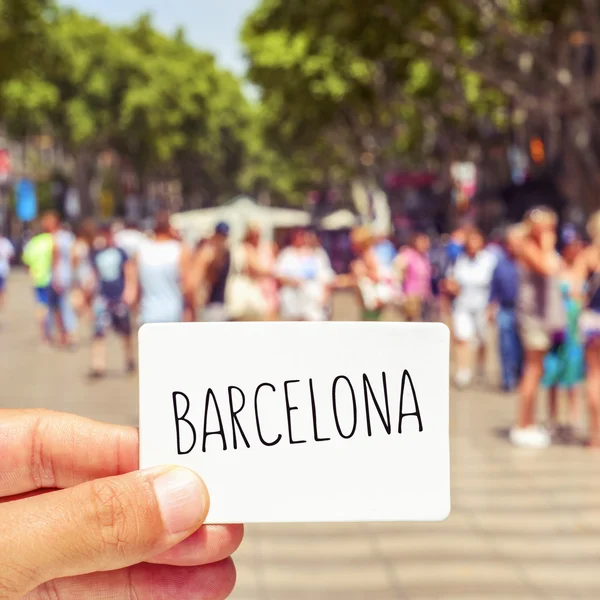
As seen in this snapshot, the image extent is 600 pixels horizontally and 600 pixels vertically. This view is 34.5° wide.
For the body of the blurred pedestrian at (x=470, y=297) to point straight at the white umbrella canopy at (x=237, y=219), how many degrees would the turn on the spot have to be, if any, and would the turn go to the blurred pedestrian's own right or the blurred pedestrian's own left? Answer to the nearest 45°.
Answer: approximately 180°

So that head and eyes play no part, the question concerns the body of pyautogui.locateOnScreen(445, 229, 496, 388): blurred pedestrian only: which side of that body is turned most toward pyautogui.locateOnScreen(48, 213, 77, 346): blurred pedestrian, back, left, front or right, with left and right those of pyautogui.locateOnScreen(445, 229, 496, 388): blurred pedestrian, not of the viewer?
right

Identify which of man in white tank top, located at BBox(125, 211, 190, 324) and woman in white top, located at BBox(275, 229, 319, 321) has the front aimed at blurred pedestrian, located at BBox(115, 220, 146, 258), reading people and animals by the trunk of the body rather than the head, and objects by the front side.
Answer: the man in white tank top

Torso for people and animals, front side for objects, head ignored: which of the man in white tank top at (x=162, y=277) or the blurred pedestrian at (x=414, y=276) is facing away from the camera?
the man in white tank top

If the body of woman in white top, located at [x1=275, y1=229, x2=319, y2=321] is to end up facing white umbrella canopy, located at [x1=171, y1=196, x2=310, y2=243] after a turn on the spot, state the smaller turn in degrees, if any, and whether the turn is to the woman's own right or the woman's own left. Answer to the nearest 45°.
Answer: approximately 180°

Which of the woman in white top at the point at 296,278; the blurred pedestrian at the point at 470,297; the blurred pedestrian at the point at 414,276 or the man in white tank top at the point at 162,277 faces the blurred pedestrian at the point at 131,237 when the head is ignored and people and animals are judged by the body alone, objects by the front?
the man in white tank top

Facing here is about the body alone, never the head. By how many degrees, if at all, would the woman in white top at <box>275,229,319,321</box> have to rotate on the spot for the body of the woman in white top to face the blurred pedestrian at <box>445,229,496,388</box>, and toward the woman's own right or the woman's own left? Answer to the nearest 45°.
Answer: approximately 90° to the woman's own left

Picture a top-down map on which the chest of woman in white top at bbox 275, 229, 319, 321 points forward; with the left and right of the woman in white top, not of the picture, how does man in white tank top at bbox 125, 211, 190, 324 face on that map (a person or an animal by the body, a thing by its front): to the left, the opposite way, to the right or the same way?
the opposite way

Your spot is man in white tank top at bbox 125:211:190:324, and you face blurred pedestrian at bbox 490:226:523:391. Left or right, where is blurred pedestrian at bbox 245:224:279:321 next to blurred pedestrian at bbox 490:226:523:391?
left

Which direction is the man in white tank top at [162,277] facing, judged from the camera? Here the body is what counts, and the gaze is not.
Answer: away from the camera

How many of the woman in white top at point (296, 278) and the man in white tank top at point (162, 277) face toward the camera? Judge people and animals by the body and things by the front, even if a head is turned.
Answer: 1

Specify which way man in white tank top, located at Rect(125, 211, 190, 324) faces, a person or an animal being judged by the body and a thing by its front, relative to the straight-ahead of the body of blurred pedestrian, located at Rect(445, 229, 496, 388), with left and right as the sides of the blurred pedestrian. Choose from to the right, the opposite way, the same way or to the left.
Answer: the opposite way
